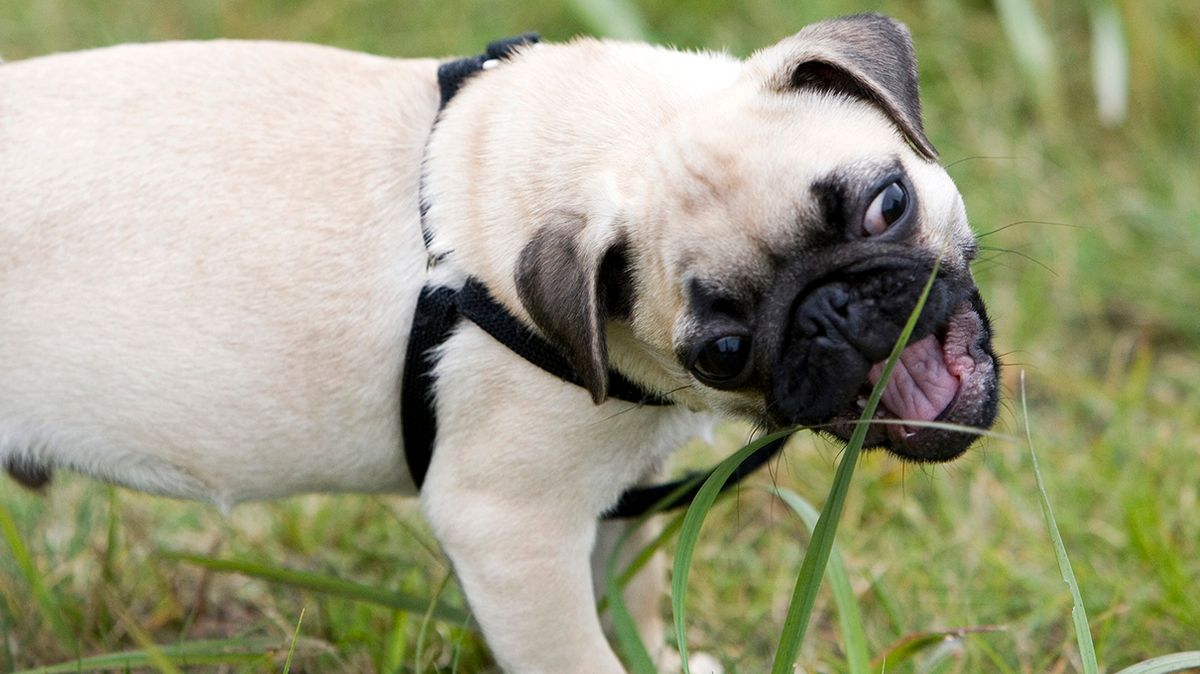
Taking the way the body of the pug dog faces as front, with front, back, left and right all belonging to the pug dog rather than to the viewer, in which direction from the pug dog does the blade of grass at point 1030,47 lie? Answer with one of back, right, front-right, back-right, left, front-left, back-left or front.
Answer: front-left

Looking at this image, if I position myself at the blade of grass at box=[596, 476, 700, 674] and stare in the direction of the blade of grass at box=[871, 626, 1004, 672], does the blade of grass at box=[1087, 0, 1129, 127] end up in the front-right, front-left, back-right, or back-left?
front-left

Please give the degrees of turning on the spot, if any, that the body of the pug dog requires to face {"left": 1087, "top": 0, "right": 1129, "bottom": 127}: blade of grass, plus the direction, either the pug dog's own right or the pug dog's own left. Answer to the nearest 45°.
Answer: approximately 45° to the pug dog's own left

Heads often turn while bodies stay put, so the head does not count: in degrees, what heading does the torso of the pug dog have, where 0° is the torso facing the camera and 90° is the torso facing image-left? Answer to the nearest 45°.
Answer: approximately 270°

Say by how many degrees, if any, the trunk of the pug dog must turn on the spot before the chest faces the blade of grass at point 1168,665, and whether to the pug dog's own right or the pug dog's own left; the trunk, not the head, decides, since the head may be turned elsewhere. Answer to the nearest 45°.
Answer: approximately 45° to the pug dog's own right

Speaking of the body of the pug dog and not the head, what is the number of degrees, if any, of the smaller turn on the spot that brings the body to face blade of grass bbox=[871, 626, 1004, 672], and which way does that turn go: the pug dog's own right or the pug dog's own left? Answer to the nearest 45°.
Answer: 0° — it already faces it

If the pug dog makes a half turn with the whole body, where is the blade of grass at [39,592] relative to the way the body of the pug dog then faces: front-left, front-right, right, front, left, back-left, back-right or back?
front
